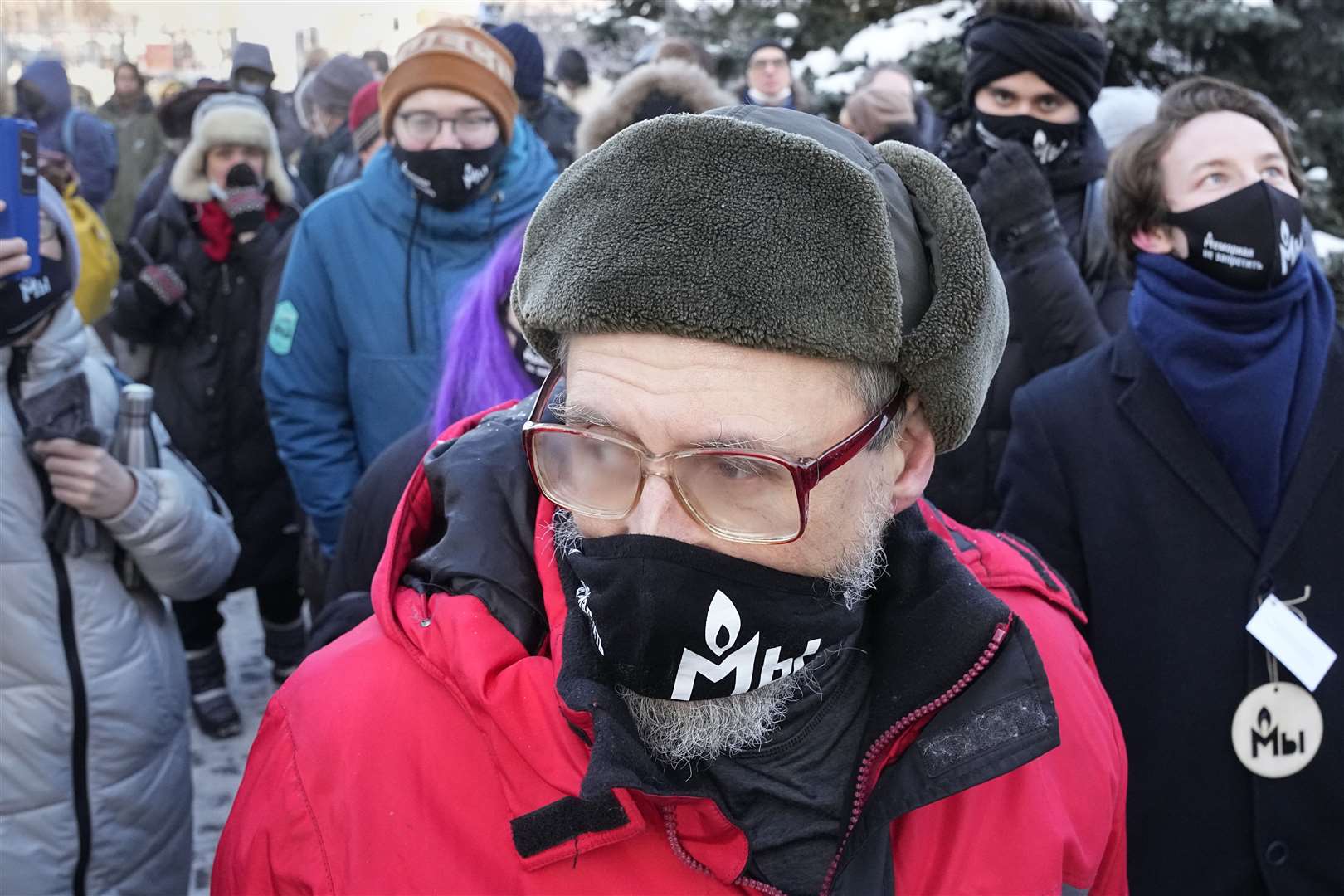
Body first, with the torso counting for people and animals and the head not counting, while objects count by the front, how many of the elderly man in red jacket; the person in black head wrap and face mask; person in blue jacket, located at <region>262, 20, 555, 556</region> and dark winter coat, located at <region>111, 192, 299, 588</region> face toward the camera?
4

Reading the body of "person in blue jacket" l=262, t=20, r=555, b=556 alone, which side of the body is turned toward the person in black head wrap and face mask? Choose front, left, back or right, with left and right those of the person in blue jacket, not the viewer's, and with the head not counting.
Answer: left

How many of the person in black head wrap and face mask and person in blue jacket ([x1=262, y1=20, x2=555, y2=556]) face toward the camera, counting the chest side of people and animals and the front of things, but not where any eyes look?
2

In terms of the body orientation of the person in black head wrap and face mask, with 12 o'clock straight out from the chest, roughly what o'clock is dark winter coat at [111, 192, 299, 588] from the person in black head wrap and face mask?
The dark winter coat is roughly at 3 o'clock from the person in black head wrap and face mask.

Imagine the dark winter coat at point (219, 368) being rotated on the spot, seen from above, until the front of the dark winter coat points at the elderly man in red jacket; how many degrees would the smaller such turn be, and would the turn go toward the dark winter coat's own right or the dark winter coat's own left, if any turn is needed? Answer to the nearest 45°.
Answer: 0° — it already faces them

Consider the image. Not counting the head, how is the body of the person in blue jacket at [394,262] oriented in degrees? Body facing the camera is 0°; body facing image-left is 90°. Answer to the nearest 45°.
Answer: approximately 0°

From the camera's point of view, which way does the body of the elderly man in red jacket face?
toward the camera

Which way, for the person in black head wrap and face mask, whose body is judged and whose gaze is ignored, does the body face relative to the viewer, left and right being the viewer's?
facing the viewer

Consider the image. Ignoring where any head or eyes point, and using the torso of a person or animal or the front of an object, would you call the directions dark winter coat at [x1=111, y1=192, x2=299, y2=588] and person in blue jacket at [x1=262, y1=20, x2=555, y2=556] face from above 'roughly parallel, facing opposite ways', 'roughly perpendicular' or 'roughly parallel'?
roughly parallel

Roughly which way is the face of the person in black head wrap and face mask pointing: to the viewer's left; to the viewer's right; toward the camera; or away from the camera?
toward the camera

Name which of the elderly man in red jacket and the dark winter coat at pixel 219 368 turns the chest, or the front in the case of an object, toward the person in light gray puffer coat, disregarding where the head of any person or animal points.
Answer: the dark winter coat

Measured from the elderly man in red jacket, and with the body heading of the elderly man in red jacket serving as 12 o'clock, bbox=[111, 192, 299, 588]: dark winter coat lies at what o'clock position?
The dark winter coat is roughly at 5 o'clock from the elderly man in red jacket.

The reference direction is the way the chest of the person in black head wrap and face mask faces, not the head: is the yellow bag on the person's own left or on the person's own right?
on the person's own right

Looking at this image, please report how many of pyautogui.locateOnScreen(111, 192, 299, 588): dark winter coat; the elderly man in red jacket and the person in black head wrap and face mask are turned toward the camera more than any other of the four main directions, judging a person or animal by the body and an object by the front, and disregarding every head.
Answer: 3
